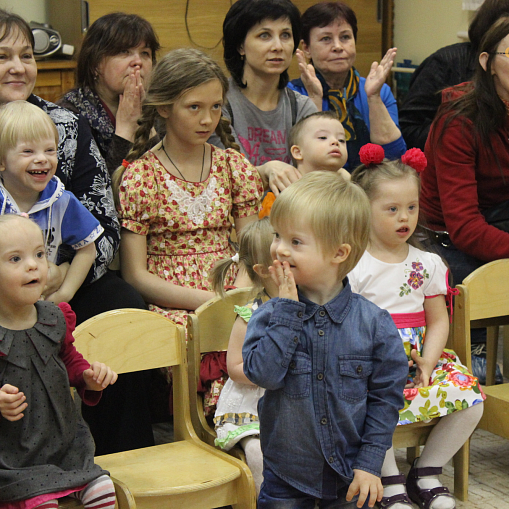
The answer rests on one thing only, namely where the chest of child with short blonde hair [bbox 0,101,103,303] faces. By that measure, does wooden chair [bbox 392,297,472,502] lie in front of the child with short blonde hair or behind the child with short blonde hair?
in front

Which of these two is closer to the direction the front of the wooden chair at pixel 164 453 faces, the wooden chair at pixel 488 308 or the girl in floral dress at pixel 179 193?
the wooden chair

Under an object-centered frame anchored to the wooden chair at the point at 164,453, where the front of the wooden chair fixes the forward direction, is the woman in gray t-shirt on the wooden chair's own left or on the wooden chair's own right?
on the wooden chair's own left

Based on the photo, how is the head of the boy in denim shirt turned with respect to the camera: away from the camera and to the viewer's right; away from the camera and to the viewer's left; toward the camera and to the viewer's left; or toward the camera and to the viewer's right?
toward the camera and to the viewer's left

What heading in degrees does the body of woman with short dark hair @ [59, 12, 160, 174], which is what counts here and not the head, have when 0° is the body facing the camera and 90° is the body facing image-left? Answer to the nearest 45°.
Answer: approximately 315°

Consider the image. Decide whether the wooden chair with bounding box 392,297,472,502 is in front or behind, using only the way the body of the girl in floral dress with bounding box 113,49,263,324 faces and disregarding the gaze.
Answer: in front

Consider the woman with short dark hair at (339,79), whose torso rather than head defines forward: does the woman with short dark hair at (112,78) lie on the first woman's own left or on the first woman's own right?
on the first woman's own right

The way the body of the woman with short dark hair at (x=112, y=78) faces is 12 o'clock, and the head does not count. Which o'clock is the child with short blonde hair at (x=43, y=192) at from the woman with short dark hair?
The child with short blonde hair is roughly at 2 o'clock from the woman with short dark hair.
